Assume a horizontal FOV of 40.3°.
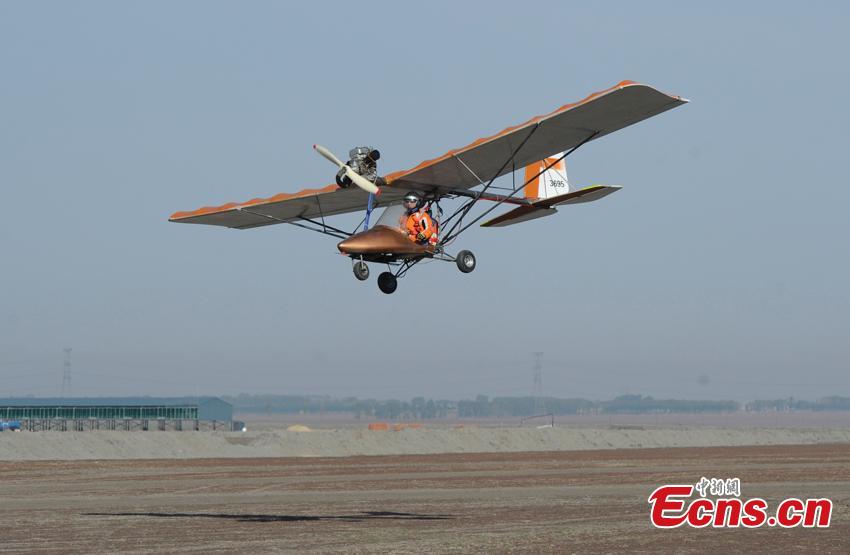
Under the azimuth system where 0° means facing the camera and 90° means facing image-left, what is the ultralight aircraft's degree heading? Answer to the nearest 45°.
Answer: approximately 45°

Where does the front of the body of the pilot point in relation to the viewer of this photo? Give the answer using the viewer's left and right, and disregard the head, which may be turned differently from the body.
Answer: facing the viewer and to the left of the viewer

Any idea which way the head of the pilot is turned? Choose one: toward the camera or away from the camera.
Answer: toward the camera
